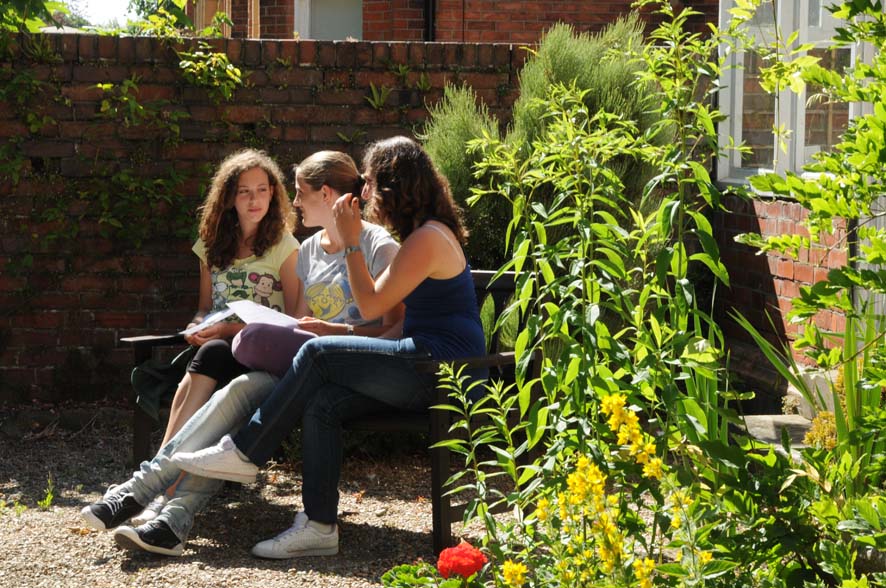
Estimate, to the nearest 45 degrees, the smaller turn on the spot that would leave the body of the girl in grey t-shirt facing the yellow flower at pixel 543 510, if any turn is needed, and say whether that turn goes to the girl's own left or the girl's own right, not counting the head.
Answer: approximately 45° to the girl's own left

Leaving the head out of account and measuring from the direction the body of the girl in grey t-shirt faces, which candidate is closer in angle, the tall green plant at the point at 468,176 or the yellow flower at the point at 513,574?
the yellow flower

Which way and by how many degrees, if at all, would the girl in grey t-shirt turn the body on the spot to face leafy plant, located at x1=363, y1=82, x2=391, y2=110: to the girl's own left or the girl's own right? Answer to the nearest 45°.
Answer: approximately 135° to the girl's own right

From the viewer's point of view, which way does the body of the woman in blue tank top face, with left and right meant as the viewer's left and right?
facing to the left of the viewer

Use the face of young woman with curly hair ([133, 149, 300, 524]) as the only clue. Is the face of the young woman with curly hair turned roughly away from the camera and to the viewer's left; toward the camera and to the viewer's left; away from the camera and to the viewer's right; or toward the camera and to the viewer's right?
toward the camera and to the viewer's right

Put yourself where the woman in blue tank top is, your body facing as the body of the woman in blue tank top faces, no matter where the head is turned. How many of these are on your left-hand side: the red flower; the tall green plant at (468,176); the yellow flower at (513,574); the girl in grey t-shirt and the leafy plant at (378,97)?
2

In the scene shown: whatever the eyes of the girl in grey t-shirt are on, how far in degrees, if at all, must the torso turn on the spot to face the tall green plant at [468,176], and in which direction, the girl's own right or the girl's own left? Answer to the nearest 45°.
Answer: approximately 180°

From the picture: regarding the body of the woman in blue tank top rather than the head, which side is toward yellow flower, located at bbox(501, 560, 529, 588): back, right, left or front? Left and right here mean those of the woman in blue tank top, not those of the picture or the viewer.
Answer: left

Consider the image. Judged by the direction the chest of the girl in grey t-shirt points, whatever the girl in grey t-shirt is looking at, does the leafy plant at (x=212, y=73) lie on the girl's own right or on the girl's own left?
on the girl's own right

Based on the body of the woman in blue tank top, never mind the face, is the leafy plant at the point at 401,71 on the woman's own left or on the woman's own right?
on the woman's own right

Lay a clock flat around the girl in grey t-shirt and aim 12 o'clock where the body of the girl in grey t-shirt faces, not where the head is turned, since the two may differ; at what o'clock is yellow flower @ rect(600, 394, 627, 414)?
The yellow flower is roughly at 10 o'clock from the girl in grey t-shirt.
